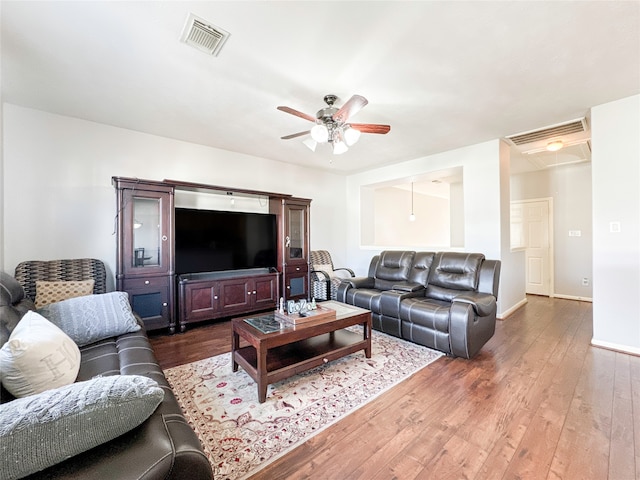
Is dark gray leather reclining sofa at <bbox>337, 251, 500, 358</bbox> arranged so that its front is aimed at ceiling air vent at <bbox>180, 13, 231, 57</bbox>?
yes

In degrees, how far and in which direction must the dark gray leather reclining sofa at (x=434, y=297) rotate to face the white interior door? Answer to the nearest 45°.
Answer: approximately 180°

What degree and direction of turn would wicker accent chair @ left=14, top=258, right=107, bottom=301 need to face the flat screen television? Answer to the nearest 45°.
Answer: approximately 90° to its left

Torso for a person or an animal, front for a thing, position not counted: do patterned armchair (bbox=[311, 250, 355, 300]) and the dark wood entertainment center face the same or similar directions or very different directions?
same or similar directions

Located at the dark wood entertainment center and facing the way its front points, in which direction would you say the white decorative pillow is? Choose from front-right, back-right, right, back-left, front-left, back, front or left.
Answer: front-right

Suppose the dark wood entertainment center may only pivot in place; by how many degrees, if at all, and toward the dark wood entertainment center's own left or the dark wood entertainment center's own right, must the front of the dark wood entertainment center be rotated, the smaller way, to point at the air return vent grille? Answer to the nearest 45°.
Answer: approximately 45° to the dark wood entertainment center's own left

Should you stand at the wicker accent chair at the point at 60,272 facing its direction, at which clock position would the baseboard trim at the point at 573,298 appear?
The baseboard trim is roughly at 10 o'clock from the wicker accent chair.

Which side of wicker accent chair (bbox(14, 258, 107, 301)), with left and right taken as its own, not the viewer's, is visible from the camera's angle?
front

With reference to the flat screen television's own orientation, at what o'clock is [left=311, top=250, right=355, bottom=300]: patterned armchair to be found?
The patterned armchair is roughly at 10 o'clock from the flat screen television.

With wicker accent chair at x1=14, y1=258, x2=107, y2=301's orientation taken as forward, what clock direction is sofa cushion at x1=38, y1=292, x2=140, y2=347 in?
The sofa cushion is roughly at 12 o'clock from the wicker accent chair.

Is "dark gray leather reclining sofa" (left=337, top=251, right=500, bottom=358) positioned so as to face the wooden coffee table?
yes

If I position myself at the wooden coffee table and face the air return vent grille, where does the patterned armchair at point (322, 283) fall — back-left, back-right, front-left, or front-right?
front-left

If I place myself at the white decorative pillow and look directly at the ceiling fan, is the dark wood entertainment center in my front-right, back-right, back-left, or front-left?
front-left

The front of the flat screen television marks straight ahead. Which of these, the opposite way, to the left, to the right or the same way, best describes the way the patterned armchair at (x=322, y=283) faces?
the same way
